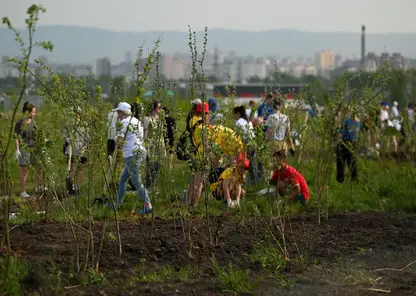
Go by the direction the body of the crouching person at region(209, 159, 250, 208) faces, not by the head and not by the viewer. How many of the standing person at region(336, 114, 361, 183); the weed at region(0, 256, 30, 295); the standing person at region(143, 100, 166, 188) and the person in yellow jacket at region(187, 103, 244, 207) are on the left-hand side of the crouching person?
1

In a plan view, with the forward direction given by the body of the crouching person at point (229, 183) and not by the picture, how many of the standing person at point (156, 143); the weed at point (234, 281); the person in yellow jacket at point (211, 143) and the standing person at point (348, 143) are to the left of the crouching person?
1

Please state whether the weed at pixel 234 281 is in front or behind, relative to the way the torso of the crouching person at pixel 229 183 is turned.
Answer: in front

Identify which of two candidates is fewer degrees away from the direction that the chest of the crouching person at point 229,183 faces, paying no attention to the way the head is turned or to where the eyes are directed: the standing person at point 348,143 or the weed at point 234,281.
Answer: the weed

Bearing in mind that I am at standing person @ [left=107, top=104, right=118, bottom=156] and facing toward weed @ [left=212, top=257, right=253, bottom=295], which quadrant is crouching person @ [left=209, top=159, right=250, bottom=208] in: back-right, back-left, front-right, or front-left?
front-left

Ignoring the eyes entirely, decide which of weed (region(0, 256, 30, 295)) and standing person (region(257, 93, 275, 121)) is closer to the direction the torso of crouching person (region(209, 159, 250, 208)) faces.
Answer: the weed

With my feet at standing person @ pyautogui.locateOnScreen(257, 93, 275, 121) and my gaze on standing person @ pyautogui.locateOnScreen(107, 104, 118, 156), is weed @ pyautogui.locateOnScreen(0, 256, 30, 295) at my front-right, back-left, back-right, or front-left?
front-left

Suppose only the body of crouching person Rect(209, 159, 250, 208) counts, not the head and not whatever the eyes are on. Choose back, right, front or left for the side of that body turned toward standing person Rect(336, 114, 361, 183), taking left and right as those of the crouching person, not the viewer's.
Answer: left
